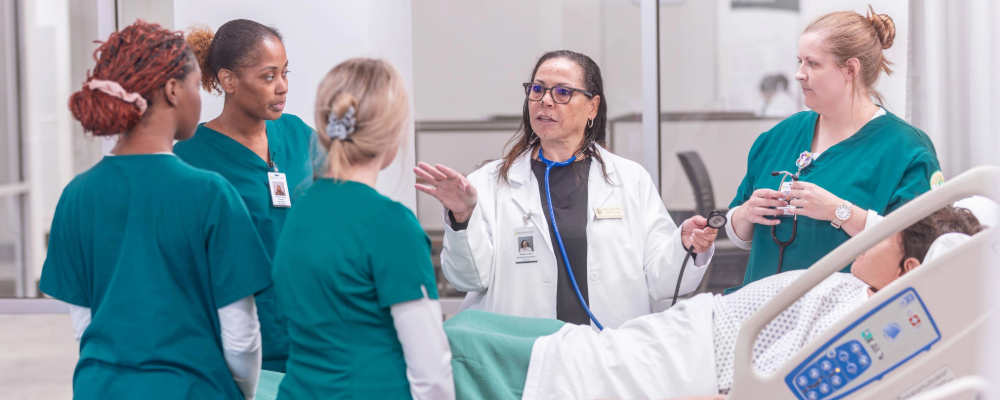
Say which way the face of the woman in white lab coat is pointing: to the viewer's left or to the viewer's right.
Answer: to the viewer's left

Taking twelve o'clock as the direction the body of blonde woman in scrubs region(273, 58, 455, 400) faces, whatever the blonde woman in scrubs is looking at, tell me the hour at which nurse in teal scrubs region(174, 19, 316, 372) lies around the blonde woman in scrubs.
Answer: The nurse in teal scrubs is roughly at 10 o'clock from the blonde woman in scrubs.

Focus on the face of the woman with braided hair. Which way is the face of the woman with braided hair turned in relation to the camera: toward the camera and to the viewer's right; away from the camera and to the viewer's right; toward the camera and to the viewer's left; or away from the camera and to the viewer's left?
away from the camera and to the viewer's right

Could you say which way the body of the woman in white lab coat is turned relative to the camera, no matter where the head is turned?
toward the camera

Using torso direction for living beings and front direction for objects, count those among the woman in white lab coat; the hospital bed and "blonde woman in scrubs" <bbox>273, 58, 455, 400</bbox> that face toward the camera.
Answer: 1

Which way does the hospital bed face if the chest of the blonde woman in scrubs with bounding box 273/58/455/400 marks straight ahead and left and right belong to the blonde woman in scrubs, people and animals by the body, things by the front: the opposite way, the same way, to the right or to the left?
to the left

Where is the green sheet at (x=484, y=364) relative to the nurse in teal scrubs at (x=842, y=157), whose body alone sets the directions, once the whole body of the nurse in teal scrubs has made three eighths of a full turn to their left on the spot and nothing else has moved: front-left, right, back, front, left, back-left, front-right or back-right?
back-right

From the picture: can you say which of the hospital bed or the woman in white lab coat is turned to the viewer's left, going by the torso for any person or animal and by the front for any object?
the hospital bed

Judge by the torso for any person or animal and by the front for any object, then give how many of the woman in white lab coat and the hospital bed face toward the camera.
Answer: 1

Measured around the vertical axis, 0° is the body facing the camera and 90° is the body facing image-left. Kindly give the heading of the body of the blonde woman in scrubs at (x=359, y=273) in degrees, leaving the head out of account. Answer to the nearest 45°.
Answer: approximately 225°

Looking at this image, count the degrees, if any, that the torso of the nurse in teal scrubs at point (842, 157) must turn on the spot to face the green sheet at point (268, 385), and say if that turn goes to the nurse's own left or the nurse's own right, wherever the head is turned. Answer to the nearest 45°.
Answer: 0° — they already face it

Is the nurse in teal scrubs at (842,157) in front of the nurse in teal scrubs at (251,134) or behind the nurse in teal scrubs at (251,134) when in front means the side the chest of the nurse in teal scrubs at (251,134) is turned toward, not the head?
in front

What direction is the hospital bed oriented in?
to the viewer's left

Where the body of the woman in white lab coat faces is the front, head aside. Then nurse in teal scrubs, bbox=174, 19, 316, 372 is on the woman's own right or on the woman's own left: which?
on the woman's own right

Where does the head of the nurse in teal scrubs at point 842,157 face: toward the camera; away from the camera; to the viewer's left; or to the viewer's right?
to the viewer's left

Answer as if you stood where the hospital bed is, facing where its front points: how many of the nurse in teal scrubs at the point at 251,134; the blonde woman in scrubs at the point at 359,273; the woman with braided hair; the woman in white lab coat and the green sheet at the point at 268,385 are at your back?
0

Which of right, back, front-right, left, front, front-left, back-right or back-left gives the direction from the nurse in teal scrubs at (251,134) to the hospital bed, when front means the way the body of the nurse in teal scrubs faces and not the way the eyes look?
front
